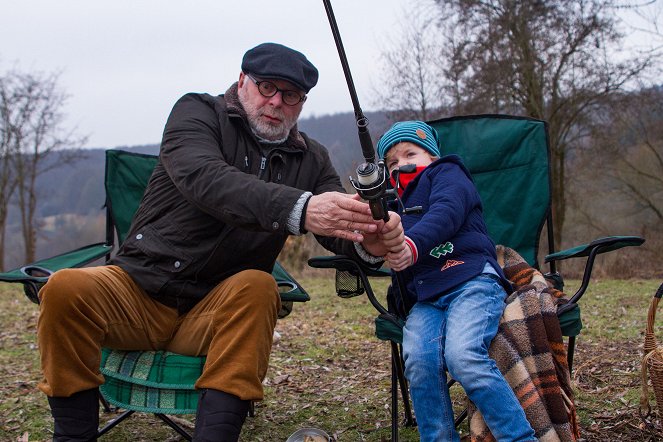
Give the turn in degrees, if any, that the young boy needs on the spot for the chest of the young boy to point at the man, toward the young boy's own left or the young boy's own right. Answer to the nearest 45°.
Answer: approximately 45° to the young boy's own right

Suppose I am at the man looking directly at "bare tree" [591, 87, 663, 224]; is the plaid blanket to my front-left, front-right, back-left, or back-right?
front-right

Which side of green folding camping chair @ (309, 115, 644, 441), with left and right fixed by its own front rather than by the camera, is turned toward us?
front

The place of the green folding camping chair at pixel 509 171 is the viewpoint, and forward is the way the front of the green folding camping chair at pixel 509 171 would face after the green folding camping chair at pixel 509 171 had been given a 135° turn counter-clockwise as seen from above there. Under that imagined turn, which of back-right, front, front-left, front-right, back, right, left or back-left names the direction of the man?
back

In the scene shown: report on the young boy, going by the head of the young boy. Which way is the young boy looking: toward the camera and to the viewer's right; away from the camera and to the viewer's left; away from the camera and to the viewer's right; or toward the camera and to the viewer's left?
toward the camera and to the viewer's left

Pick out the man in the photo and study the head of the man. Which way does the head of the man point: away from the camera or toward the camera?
toward the camera

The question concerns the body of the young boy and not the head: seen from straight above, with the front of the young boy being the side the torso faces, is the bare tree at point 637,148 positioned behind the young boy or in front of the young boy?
behind

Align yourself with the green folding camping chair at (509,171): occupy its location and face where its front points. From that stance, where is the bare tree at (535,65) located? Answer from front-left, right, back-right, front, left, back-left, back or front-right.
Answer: back

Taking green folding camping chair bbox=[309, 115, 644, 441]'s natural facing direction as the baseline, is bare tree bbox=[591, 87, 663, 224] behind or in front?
behind

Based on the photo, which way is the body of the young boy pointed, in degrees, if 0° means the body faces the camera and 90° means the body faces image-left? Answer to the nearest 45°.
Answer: approximately 45°
